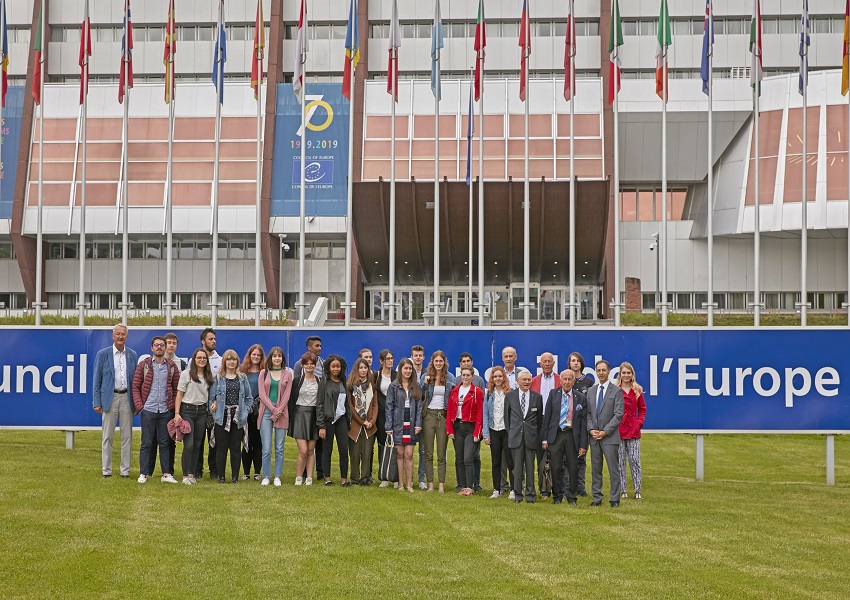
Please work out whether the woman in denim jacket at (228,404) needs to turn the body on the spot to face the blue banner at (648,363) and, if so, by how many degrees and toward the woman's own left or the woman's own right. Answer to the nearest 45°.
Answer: approximately 90° to the woman's own left

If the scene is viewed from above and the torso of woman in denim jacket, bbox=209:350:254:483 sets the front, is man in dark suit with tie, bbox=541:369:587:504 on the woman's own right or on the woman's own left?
on the woman's own left

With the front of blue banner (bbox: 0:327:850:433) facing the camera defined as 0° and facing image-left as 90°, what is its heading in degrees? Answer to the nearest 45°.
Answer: approximately 0°

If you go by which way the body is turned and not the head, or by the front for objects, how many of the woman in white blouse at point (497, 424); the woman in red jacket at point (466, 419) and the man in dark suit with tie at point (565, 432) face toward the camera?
3

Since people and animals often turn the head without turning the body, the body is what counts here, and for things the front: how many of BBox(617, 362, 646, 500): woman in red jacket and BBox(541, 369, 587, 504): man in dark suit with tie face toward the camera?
2

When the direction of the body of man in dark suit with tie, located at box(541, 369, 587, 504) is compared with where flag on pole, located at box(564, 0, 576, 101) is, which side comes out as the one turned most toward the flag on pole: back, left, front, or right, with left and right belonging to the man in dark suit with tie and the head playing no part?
back

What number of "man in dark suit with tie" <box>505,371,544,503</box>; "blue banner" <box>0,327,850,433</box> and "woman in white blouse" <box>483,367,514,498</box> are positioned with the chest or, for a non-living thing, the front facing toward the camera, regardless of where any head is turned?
3

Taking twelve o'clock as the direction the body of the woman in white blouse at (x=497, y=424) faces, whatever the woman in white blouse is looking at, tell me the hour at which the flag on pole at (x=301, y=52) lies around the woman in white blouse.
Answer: The flag on pole is roughly at 5 o'clock from the woman in white blouse.

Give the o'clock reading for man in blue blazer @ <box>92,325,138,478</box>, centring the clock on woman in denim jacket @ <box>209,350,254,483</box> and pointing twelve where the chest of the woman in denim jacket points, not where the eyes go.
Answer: The man in blue blazer is roughly at 4 o'clock from the woman in denim jacket.

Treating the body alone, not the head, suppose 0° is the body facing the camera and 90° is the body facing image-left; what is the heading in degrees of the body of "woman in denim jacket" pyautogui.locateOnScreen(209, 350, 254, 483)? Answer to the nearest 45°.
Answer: approximately 0°
